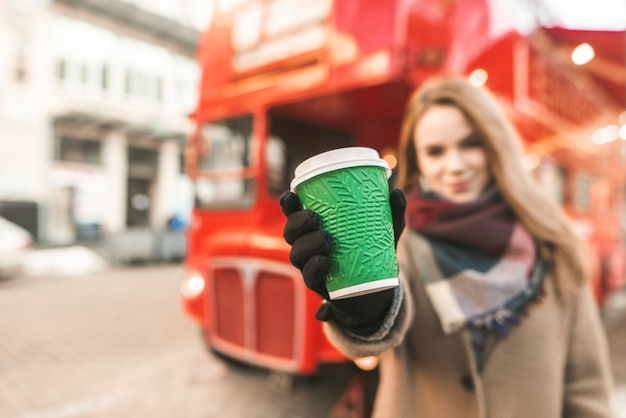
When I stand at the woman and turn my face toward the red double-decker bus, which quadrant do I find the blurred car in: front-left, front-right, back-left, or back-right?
front-left

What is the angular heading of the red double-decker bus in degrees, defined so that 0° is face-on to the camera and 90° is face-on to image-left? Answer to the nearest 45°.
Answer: approximately 45°

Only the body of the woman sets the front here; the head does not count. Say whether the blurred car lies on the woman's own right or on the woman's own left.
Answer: on the woman's own right

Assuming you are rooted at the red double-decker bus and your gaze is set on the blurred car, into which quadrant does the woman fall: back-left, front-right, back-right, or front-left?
back-left

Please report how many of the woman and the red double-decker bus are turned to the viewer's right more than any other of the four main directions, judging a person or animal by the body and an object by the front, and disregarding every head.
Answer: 0

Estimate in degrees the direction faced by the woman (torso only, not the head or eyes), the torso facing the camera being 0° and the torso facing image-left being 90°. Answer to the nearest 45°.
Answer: approximately 0°
